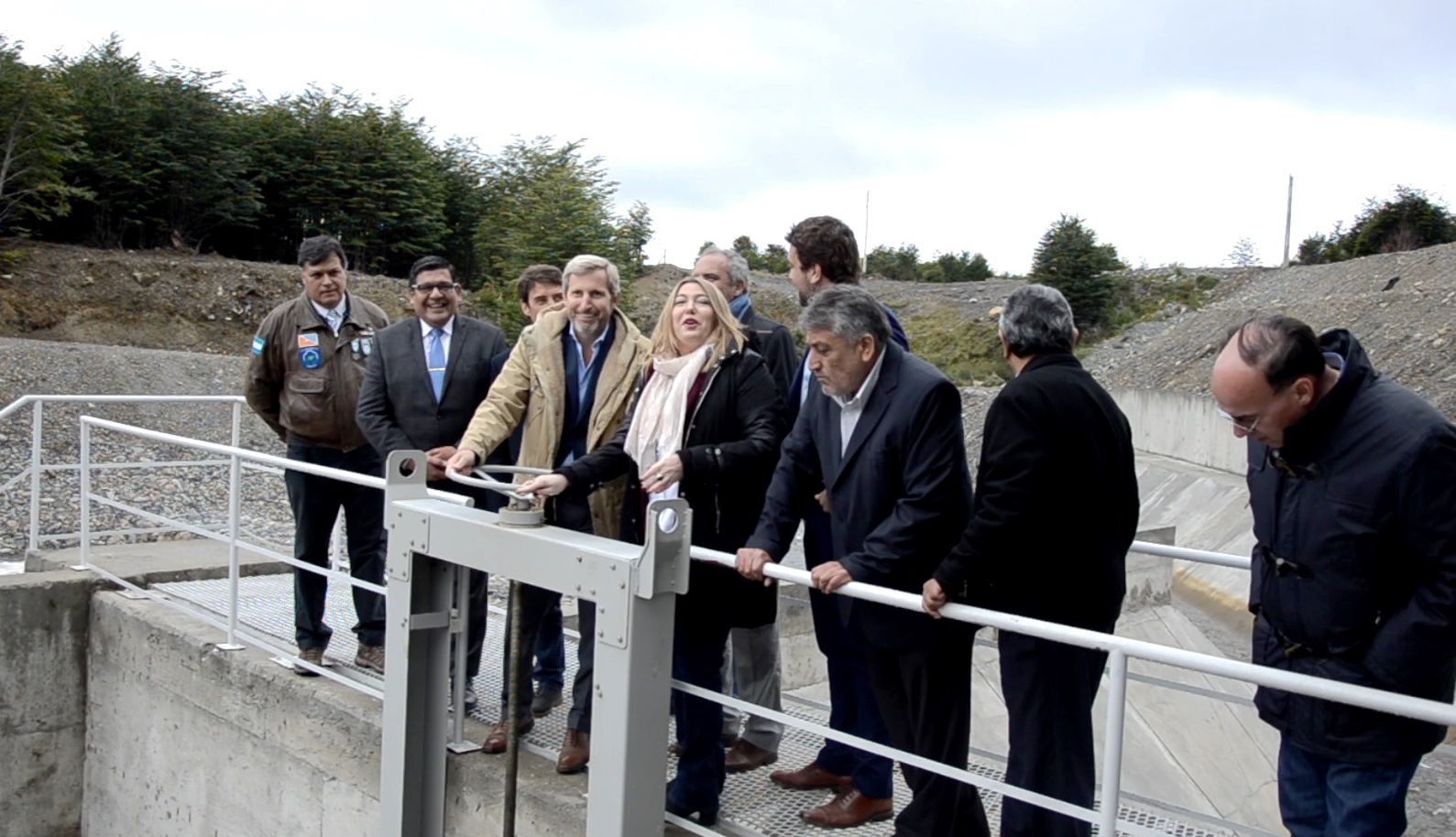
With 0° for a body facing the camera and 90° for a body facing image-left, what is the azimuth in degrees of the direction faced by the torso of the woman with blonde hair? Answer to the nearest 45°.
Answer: approximately 45°

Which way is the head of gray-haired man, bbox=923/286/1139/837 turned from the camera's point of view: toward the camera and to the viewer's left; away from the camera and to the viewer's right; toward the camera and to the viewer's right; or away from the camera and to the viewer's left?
away from the camera and to the viewer's left

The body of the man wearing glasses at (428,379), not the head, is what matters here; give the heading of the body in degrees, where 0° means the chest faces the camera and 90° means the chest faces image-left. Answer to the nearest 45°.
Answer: approximately 0°

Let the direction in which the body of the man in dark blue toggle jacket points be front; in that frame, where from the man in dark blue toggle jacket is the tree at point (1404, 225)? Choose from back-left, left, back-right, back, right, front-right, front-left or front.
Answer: back-right

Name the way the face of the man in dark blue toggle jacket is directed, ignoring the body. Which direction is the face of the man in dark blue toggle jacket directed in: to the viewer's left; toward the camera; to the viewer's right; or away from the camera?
to the viewer's left

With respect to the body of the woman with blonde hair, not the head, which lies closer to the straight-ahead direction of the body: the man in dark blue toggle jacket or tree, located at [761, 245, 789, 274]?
the man in dark blue toggle jacket

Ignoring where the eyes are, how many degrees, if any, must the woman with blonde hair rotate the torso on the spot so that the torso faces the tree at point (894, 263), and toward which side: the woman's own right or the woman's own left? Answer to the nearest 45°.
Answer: approximately 135° to the woman's own right

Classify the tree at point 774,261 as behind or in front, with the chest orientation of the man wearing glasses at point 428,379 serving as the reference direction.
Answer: behind

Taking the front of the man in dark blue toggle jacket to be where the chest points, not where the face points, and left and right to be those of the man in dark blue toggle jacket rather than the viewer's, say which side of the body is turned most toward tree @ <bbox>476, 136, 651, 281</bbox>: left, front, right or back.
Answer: right

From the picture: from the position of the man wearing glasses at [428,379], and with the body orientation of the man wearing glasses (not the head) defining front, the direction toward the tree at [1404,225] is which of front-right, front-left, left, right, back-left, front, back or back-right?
back-left
